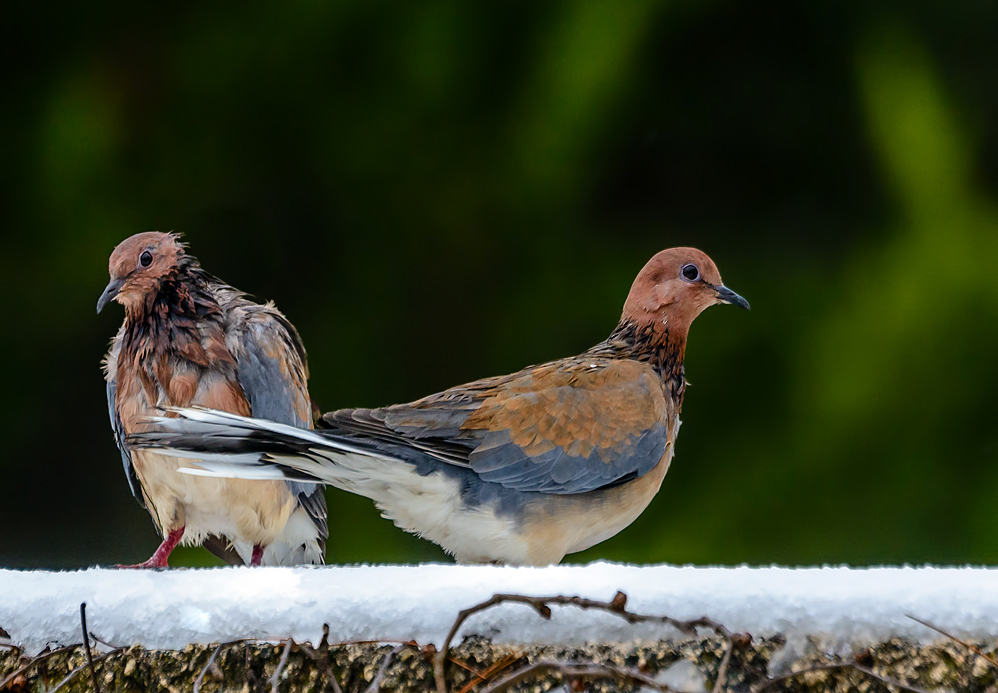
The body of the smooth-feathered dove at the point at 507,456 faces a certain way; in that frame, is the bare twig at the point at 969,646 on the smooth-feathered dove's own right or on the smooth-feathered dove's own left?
on the smooth-feathered dove's own right

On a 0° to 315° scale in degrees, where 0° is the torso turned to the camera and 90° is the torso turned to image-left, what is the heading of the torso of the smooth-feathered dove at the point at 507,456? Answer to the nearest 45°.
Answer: approximately 270°

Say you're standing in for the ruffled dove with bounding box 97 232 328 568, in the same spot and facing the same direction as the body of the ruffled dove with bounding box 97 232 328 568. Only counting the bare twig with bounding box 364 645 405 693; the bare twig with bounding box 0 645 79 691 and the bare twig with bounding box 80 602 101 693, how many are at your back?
0

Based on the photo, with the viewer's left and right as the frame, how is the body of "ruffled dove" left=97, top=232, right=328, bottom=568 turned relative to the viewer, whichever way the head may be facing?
facing the viewer and to the left of the viewer

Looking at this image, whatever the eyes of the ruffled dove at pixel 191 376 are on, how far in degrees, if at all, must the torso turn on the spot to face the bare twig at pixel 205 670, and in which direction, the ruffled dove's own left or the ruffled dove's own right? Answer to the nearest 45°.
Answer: approximately 45° to the ruffled dove's own left
